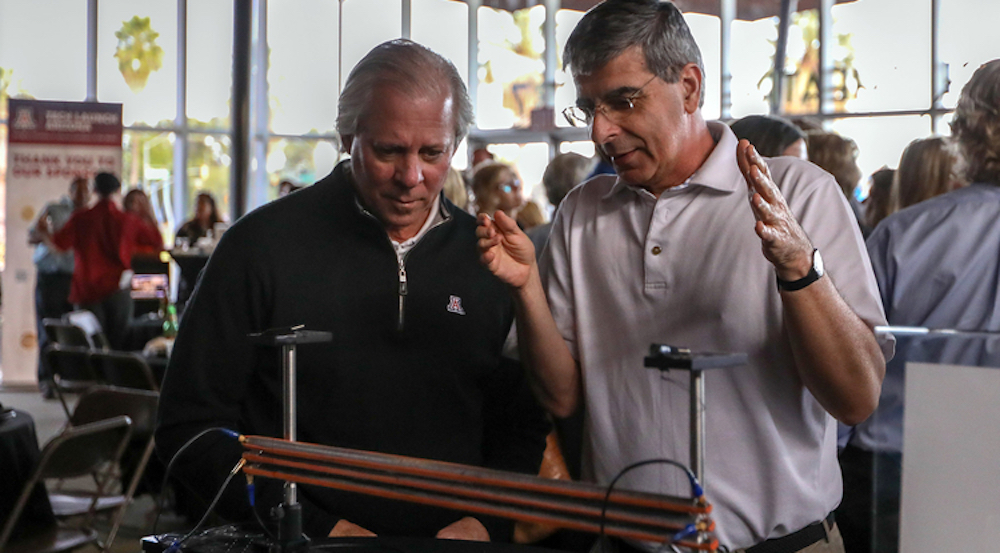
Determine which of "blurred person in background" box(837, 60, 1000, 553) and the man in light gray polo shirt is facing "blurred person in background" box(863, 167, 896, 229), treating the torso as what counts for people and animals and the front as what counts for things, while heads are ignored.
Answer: "blurred person in background" box(837, 60, 1000, 553)

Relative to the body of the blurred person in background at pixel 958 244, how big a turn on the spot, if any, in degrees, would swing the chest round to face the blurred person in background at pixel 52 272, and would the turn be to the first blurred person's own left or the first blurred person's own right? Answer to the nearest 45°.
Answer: approximately 45° to the first blurred person's own left

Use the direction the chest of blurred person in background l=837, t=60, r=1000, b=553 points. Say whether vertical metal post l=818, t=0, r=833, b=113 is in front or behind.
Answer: in front

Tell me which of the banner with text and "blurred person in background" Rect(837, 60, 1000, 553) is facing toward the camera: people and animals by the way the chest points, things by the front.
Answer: the banner with text

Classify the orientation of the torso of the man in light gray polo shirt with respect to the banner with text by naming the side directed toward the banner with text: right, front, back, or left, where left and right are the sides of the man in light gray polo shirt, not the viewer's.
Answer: right

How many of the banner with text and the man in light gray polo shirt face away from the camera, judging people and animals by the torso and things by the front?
0

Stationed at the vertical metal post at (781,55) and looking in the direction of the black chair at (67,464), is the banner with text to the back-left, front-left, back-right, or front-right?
front-right

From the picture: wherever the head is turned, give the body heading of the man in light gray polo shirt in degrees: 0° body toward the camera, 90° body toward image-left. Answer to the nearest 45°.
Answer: approximately 45°

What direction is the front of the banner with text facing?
toward the camera

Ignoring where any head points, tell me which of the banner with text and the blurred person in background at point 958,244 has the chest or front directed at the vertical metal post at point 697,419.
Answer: the banner with text

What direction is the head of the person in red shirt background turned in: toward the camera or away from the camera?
away from the camera

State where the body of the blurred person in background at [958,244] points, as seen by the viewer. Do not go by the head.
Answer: away from the camera

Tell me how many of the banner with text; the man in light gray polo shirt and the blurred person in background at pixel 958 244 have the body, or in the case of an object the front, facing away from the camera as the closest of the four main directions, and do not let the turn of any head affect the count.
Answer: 1
